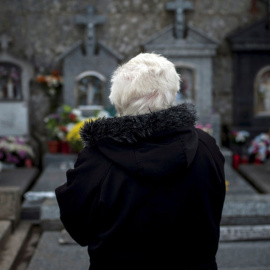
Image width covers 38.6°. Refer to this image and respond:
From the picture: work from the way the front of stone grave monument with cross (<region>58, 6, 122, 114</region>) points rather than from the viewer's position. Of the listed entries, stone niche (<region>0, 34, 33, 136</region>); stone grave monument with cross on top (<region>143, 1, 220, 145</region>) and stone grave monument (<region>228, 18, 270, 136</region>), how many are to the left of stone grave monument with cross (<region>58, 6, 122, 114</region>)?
2

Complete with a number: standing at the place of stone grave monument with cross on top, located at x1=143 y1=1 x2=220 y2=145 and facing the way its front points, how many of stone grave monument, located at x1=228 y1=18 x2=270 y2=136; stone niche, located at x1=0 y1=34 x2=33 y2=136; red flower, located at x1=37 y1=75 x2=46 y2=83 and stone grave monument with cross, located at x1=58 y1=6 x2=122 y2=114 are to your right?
3

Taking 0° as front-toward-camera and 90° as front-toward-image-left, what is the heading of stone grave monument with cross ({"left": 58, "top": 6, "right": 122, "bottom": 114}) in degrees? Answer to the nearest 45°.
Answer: approximately 0°

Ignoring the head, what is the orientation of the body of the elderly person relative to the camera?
away from the camera

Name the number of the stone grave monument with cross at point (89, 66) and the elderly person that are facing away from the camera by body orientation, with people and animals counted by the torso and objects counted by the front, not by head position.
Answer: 1

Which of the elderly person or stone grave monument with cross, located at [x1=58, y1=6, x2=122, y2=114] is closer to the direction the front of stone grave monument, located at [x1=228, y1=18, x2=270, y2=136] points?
the elderly person

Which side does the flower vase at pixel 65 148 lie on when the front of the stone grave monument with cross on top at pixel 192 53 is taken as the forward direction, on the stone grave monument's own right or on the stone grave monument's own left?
on the stone grave monument's own right

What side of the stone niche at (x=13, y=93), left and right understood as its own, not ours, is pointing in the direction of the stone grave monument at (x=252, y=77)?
left

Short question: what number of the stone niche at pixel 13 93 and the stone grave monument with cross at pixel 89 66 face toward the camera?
2

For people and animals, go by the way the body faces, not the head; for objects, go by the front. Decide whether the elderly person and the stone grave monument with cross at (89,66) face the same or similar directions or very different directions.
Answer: very different directions

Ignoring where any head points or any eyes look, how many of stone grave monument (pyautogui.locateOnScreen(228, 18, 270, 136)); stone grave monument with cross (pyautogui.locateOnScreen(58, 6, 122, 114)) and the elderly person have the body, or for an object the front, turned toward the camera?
2

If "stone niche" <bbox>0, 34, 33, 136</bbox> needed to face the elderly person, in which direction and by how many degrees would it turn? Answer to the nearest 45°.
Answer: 0° — it already faces them

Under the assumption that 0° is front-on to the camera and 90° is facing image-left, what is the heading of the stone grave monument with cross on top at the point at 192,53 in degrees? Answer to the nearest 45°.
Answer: approximately 0°

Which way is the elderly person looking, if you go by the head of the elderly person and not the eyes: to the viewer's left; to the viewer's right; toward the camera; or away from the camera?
away from the camera
